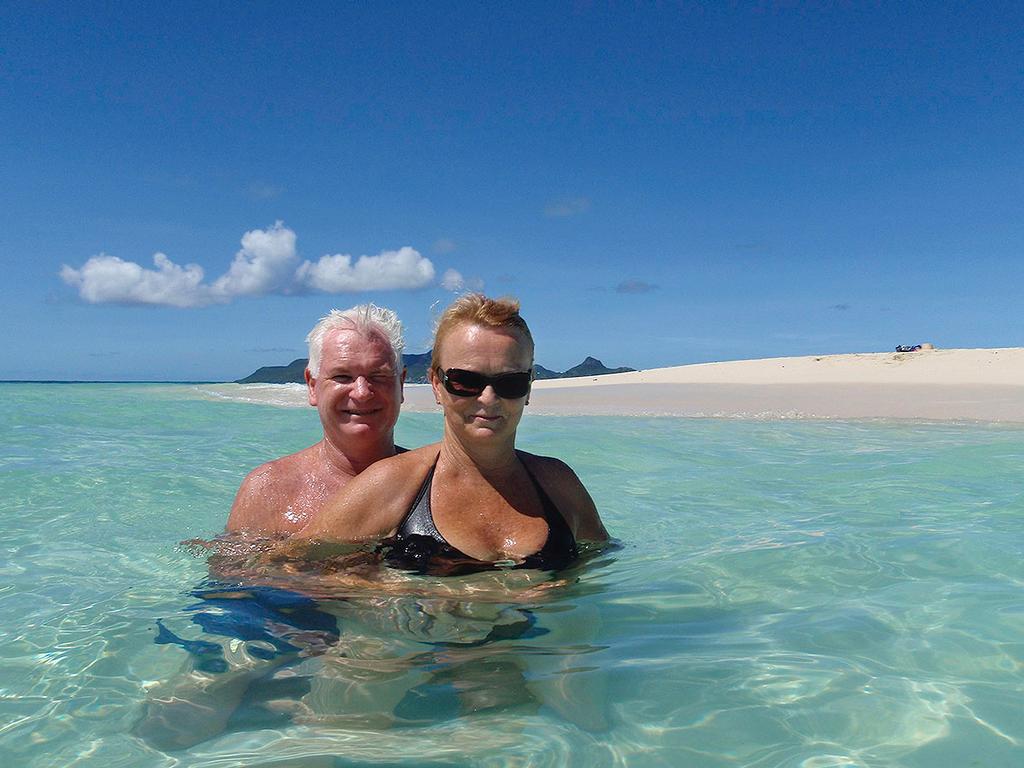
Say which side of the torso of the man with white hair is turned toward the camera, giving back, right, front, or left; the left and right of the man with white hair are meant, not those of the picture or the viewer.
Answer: front
